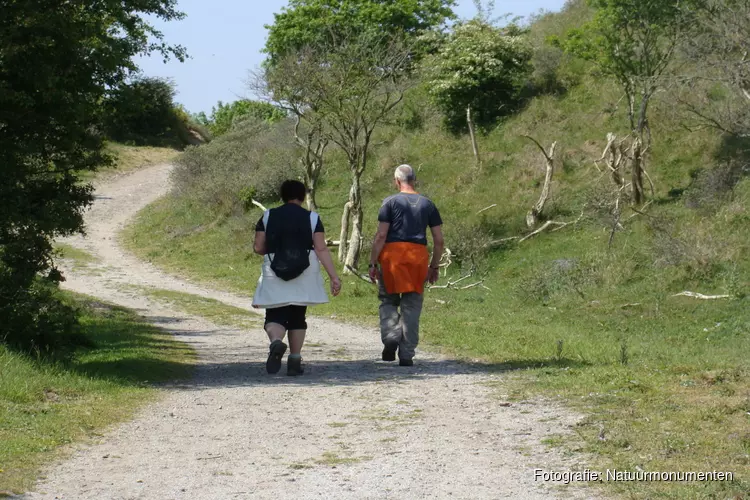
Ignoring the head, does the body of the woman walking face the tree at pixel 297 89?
yes

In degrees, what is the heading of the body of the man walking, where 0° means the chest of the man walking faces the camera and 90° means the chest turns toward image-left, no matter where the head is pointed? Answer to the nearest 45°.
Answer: approximately 180°

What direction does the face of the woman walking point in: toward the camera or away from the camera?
away from the camera

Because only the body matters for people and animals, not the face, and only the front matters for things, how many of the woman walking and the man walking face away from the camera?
2

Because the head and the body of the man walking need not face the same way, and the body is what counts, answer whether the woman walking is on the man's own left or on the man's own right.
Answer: on the man's own left

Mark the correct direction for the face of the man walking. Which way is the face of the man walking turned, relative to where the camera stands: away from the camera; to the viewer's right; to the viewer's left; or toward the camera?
away from the camera

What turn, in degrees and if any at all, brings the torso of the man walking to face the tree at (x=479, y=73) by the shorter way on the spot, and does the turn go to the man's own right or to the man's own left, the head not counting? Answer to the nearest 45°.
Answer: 0° — they already face it

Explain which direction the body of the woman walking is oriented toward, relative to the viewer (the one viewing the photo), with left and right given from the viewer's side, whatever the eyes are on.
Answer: facing away from the viewer

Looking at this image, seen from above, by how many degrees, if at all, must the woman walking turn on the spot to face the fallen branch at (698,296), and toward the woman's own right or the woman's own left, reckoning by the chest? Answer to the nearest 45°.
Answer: approximately 45° to the woman's own right
